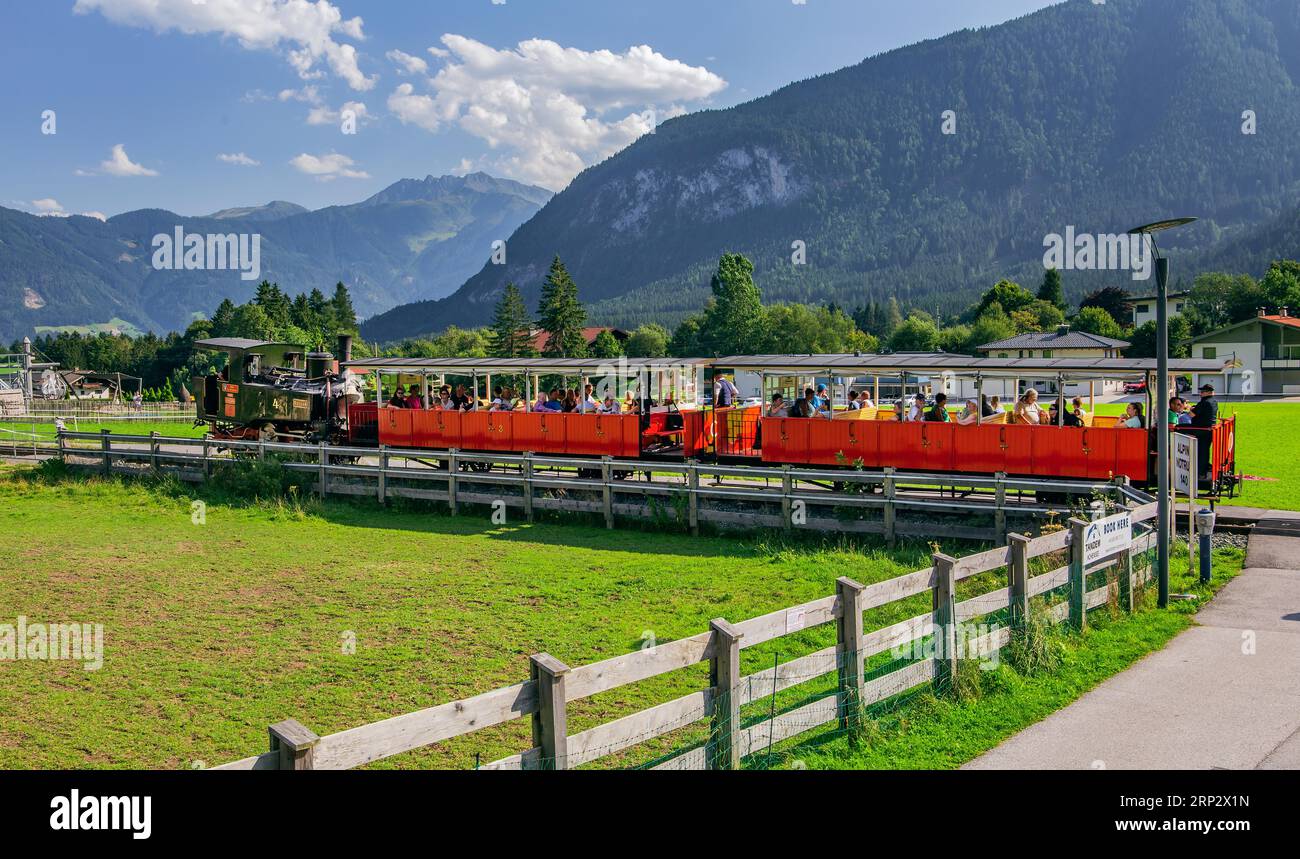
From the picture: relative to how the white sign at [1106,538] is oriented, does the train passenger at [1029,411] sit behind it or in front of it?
behind

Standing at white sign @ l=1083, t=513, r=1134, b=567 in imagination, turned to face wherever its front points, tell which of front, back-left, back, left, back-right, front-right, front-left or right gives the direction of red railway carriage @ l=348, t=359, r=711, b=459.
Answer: back

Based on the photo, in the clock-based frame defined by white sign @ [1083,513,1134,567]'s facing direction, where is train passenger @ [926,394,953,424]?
The train passenger is roughly at 7 o'clock from the white sign.

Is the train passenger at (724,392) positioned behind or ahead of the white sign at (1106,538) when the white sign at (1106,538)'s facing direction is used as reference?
behind

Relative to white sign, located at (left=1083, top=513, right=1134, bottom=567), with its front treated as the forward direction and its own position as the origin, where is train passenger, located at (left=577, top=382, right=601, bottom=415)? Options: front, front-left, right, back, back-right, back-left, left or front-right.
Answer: back

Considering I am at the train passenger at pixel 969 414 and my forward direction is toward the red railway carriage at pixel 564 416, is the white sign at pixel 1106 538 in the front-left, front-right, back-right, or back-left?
back-left

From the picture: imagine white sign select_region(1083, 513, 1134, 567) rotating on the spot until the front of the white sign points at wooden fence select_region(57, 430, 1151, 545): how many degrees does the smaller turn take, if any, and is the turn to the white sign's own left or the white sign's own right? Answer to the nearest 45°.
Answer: approximately 180°

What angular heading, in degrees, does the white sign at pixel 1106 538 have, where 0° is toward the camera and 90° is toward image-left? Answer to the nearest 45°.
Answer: approximately 315°

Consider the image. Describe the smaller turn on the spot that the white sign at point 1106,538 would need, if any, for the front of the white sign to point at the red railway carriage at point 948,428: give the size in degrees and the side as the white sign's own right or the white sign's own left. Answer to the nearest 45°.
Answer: approximately 135° to the white sign's own left

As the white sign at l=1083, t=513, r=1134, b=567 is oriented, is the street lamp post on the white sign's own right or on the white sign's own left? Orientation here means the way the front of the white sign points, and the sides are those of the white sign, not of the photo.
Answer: on the white sign's own left

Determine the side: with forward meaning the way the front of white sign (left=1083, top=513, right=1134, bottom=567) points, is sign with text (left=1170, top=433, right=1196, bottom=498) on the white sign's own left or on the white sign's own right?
on the white sign's own left

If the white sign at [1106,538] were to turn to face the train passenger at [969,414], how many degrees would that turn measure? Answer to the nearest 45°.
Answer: approximately 135° to its left
